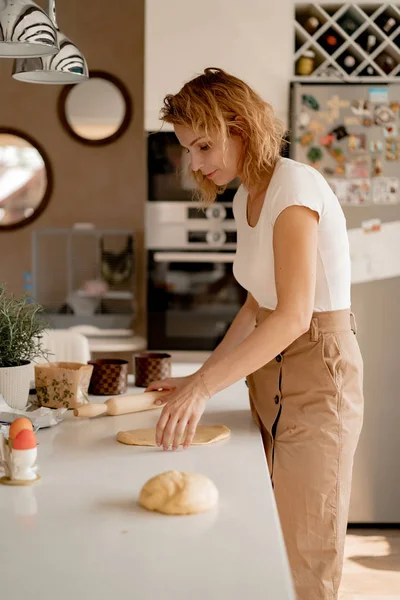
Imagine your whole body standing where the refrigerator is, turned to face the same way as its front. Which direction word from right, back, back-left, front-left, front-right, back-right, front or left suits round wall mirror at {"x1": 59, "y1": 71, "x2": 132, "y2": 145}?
back-right

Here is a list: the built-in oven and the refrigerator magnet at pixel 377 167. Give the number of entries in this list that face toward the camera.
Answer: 2

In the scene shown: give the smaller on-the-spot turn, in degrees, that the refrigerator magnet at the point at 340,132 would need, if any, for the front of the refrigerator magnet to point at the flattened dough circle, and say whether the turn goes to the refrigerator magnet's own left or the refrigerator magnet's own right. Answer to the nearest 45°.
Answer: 0° — it already faces it

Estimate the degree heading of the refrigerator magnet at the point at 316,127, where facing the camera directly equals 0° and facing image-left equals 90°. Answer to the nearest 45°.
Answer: approximately 0°

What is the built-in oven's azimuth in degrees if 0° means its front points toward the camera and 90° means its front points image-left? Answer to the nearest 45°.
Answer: approximately 0°

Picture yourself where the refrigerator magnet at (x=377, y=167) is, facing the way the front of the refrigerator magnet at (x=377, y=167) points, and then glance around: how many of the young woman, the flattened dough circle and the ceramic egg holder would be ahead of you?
3
